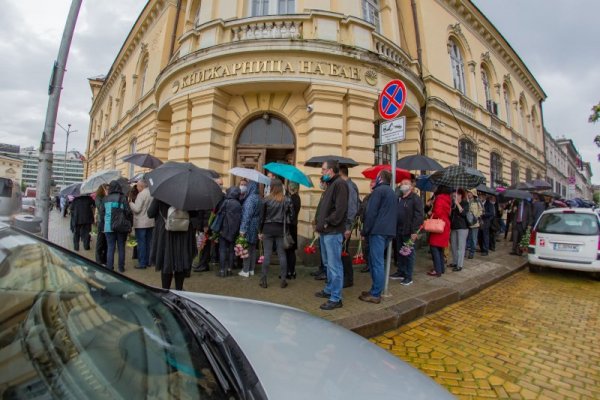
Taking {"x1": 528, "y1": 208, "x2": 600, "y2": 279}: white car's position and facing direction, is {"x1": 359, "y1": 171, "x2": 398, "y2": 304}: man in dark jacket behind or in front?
behind

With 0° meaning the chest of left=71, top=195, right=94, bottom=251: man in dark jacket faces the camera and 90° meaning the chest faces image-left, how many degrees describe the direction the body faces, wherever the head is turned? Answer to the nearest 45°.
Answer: approximately 180°

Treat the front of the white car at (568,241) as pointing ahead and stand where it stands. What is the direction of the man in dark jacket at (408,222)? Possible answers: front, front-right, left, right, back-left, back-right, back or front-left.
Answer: back-left

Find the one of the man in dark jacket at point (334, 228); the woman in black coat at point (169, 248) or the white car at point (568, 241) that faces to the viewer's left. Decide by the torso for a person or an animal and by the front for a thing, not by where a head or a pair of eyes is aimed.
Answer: the man in dark jacket

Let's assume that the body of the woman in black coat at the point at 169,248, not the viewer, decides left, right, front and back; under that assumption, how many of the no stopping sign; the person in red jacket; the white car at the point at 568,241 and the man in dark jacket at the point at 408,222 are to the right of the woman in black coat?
4

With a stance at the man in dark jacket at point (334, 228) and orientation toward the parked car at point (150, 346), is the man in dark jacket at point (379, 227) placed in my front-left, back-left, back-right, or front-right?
back-left

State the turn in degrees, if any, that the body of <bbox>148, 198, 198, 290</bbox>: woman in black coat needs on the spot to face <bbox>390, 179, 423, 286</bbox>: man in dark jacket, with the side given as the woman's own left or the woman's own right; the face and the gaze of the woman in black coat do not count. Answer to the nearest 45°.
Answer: approximately 90° to the woman's own right

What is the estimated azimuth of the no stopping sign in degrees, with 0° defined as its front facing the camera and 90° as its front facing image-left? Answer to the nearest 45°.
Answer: approximately 45°

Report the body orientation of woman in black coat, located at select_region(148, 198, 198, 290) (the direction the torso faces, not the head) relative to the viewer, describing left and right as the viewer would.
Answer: facing away from the viewer

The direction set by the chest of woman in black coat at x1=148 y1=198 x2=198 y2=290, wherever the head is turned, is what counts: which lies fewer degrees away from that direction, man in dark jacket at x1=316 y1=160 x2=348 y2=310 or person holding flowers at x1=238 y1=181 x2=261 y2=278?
the person holding flowers

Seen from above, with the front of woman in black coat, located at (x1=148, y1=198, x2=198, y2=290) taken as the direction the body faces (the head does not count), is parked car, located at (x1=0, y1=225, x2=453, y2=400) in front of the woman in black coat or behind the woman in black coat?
behind

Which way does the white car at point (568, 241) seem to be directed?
away from the camera
